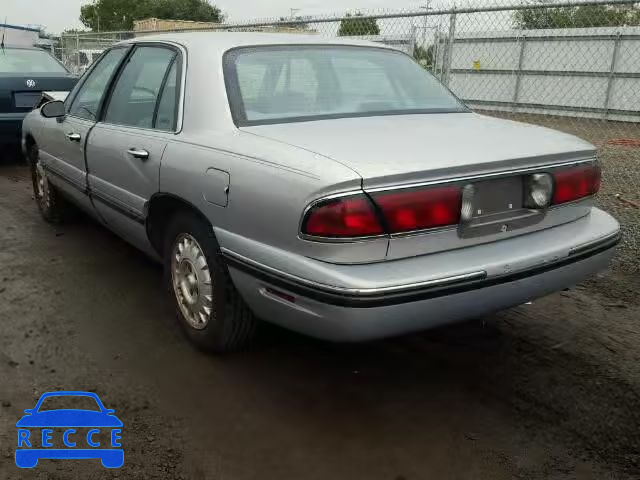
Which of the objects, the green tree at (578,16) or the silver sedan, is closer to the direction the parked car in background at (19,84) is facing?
the green tree

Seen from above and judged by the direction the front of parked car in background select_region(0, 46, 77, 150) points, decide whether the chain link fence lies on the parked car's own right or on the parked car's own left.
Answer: on the parked car's own right

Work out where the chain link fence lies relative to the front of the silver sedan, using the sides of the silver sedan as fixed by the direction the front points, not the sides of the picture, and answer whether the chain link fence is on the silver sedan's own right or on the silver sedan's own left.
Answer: on the silver sedan's own right

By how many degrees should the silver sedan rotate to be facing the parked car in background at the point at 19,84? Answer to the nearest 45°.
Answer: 0° — it already faces it

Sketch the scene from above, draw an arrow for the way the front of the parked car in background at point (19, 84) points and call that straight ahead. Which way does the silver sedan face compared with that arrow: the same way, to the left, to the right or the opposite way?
the same way

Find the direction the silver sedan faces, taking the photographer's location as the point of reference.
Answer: facing away from the viewer and to the left of the viewer

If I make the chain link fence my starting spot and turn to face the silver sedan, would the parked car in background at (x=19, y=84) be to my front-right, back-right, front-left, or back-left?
front-right

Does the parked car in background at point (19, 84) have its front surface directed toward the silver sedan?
no

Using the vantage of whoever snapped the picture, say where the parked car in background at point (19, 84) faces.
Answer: facing away from the viewer

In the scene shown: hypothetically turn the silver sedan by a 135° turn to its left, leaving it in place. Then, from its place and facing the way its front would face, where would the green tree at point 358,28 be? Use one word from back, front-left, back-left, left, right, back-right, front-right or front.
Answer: back

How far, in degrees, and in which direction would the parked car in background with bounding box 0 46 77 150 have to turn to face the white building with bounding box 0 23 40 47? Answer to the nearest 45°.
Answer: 0° — it already faces it

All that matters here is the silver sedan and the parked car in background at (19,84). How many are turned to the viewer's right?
0

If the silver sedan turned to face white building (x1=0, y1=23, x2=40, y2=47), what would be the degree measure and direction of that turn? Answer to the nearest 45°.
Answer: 0° — it already faces it

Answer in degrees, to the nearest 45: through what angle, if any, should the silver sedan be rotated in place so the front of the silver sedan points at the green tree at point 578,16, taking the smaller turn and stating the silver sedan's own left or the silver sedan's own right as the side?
approximately 90° to the silver sedan's own right
